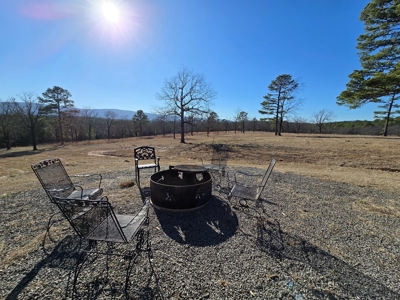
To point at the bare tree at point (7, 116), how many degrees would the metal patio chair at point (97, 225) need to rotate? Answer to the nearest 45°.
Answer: approximately 45° to its left

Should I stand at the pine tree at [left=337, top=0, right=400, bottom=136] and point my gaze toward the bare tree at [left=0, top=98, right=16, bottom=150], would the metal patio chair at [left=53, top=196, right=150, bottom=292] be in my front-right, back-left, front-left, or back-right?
front-left

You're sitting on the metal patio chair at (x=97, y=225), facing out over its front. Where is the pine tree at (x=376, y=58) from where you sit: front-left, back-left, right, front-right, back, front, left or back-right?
front-right

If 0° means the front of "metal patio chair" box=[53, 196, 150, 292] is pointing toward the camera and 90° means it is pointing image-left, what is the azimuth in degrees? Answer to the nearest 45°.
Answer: approximately 225°

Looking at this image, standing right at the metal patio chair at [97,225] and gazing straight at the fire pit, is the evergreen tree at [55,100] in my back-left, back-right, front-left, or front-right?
front-left

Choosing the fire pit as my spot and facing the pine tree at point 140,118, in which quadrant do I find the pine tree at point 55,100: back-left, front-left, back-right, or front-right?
front-left

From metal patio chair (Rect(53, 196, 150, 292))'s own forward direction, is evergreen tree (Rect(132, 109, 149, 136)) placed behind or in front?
in front

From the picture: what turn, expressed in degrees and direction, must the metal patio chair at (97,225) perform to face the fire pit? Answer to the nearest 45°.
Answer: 0° — it already faces it

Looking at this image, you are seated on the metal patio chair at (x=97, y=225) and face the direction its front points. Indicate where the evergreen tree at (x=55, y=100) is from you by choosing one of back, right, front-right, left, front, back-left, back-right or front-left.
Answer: front-left
